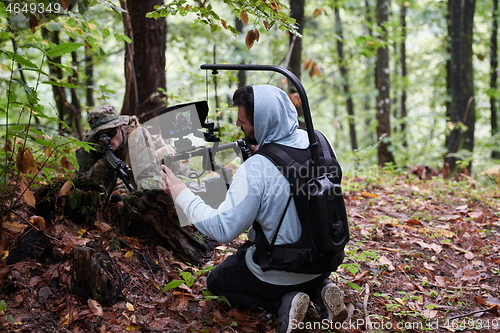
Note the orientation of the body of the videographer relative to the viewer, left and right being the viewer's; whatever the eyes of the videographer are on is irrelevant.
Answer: facing away from the viewer and to the left of the viewer

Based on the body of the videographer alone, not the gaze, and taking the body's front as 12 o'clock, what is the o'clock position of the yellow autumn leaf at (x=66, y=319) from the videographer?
The yellow autumn leaf is roughly at 10 o'clock from the videographer.

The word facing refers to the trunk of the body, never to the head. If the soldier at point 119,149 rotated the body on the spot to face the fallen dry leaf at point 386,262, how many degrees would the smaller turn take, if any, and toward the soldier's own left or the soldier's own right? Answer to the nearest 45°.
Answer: approximately 90° to the soldier's own left

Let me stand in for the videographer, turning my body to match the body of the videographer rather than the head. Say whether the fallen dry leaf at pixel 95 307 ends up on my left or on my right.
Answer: on my left

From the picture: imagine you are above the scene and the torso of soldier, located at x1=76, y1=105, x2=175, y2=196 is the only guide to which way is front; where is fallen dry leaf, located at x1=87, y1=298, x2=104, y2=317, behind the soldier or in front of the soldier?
in front

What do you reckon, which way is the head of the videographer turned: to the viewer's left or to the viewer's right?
to the viewer's left

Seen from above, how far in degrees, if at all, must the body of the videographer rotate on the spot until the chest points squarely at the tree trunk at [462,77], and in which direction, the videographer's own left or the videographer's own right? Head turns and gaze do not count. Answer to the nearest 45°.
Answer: approximately 90° to the videographer's own right

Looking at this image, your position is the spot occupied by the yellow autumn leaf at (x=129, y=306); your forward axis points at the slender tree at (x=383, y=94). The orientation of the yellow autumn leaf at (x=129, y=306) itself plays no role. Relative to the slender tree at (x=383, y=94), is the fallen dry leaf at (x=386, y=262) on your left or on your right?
right

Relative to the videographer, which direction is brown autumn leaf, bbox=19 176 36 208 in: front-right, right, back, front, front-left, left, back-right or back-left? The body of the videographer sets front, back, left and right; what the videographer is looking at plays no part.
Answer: front-left

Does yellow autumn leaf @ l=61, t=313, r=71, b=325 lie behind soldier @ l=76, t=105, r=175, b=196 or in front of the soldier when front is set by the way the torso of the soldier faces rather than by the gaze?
in front
